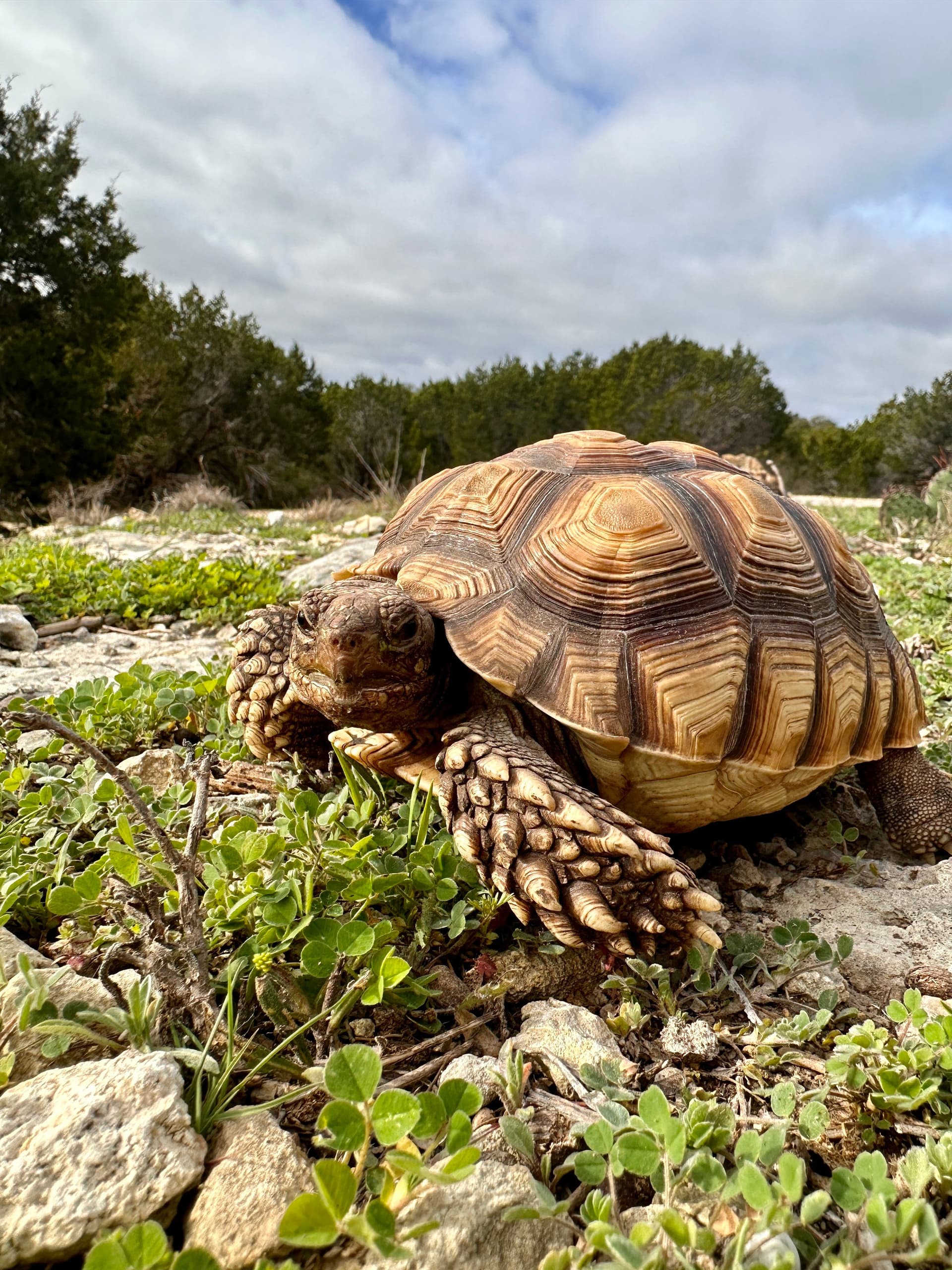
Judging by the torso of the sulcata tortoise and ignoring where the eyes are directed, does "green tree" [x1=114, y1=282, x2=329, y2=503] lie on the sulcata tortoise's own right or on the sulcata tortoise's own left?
on the sulcata tortoise's own right

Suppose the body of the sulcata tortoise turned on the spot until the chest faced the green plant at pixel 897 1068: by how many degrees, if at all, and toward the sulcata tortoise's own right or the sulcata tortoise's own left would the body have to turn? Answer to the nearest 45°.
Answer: approximately 90° to the sulcata tortoise's own left

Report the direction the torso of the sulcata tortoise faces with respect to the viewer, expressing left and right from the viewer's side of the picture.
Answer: facing the viewer and to the left of the viewer

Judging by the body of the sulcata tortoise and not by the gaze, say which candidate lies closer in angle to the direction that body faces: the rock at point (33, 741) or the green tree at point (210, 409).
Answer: the rock

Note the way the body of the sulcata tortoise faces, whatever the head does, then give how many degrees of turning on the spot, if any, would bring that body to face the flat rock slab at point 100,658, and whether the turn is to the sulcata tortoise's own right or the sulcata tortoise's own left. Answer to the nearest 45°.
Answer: approximately 90° to the sulcata tortoise's own right

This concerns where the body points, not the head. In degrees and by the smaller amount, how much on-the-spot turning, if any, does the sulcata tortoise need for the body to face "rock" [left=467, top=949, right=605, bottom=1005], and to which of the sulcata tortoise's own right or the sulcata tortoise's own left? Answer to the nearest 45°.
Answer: approximately 45° to the sulcata tortoise's own left

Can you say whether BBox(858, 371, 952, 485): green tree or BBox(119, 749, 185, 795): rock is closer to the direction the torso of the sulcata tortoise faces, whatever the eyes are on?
the rock

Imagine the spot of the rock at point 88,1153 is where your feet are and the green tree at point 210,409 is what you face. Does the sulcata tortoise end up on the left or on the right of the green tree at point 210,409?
right

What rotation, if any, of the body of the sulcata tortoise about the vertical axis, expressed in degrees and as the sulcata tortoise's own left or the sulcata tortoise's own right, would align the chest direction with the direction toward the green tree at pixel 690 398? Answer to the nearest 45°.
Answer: approximately 135° to the sulcata tortoise's own right

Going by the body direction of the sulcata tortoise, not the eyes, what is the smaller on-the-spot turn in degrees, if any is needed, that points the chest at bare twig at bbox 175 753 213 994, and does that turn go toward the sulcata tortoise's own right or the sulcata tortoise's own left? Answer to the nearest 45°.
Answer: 0° — it already faces it

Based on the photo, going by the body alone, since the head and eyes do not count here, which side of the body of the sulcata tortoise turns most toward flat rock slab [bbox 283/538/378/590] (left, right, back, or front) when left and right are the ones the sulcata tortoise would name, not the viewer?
right

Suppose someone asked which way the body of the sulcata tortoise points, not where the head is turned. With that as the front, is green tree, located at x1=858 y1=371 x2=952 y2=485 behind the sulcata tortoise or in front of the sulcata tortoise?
behind

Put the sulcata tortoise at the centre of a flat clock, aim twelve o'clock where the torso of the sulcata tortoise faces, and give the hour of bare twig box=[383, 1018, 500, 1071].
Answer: The bare twig is roughly at 11 o'clock from the sulcata tortoise.
